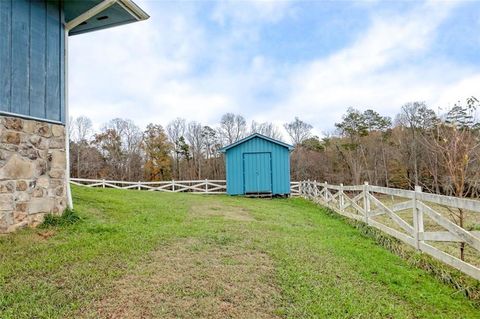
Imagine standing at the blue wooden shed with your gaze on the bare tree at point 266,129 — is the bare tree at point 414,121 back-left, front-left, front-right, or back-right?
front-right

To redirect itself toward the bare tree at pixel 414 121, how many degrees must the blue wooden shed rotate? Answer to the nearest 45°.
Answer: approximately 135° to its left

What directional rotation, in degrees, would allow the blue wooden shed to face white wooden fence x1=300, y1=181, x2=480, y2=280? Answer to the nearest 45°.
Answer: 0° — it already faces it

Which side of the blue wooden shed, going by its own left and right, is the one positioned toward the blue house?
front

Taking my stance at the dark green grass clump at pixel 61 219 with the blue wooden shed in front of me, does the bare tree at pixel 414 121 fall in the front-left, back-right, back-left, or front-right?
front-right

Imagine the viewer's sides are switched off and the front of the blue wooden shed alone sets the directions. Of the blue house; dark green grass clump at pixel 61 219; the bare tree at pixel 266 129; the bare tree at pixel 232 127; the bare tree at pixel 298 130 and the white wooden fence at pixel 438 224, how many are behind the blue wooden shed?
3

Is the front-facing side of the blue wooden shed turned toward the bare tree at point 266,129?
no

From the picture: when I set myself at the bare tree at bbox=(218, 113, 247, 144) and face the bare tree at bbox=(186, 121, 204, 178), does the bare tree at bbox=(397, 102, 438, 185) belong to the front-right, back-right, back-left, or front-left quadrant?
back-left

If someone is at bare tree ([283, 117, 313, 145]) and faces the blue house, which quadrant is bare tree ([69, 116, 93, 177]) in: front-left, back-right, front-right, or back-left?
front-right

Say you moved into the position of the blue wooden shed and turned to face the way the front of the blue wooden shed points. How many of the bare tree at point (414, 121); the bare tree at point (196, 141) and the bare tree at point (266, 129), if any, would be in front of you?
0

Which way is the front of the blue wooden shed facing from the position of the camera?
facing the viewer

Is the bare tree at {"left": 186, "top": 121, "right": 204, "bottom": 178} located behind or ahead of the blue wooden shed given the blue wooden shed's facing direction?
behind

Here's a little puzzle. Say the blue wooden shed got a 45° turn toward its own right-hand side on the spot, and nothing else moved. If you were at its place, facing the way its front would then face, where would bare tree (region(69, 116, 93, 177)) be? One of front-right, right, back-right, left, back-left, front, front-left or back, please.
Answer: right

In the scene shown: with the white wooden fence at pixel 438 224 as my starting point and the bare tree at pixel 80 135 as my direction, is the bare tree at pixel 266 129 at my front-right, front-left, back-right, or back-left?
front-right

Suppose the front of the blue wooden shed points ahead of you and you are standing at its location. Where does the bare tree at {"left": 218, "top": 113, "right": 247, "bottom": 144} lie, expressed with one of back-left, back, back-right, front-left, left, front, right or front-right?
back

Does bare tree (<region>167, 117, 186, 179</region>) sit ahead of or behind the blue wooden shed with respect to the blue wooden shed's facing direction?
behind

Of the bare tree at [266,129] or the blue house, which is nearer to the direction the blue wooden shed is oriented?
the blue house
